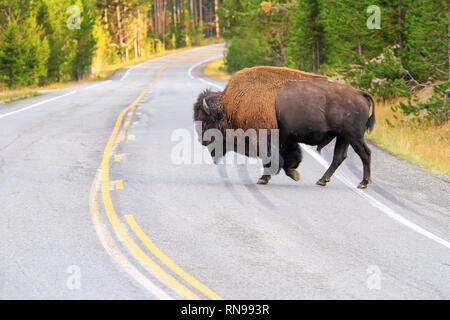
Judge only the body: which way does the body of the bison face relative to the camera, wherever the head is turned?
to the viewer's left

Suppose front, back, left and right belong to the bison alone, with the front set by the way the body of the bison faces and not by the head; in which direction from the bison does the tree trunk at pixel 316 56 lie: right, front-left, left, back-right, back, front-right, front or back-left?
right
